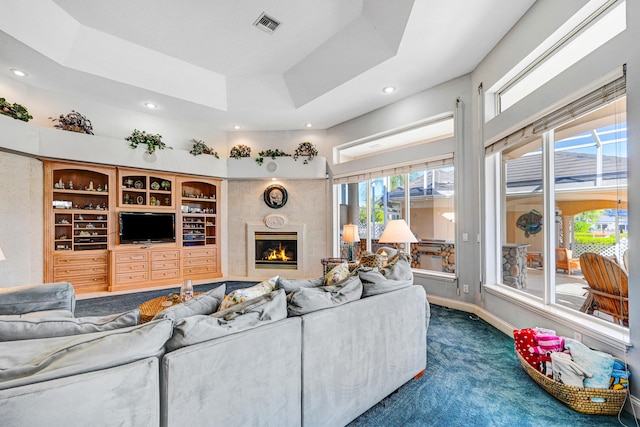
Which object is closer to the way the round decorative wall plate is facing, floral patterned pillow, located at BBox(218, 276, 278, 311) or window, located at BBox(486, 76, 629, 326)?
the floral patterned pillow

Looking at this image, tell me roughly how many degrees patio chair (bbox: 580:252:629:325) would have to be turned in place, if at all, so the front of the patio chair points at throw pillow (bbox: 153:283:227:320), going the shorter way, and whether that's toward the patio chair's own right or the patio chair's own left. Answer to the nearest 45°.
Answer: approximately 180°

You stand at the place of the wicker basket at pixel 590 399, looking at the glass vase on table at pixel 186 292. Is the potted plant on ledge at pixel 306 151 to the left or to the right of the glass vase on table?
right

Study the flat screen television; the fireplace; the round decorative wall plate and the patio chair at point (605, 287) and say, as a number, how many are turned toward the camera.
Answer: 3

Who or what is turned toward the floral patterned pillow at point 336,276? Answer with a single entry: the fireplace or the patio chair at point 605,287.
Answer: the fireplace

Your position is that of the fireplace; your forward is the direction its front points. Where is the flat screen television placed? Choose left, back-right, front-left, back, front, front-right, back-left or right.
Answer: right

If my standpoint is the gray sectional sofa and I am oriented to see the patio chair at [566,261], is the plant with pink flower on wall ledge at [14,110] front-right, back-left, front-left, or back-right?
back-left

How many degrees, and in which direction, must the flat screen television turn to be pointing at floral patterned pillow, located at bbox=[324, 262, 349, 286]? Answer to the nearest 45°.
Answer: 0° — it already faces it

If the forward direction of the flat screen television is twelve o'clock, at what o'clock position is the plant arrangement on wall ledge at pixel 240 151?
The plant arrangement on wall ledge is roughly at 9 o'clock from the flat screen television.

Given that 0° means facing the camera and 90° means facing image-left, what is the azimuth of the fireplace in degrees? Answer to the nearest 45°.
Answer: approximately 0°

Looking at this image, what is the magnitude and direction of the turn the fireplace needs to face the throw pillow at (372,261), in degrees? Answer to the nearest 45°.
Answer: approximately 45° to its left

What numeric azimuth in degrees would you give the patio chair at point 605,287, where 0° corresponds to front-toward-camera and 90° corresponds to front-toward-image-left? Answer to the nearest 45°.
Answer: approximately 225°

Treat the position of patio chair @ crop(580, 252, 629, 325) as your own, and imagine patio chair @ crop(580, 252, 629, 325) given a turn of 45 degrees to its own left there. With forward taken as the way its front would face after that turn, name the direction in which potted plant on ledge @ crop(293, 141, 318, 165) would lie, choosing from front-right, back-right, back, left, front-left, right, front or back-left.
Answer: left

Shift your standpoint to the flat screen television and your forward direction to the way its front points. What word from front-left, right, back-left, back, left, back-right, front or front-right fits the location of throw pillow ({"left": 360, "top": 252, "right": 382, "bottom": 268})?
front-left

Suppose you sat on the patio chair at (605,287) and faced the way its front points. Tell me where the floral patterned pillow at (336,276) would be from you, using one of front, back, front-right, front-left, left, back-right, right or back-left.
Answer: back
